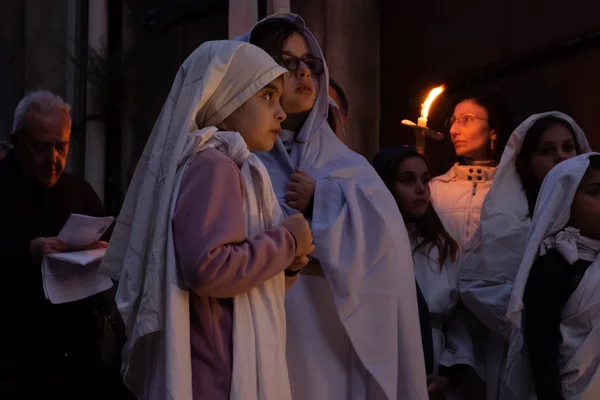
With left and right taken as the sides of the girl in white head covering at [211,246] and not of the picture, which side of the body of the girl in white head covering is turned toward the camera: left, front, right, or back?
right

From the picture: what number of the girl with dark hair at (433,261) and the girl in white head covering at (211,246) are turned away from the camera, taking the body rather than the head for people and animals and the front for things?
0

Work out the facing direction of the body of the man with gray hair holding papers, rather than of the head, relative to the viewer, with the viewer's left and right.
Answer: facing the viewer and to the right of the viewer

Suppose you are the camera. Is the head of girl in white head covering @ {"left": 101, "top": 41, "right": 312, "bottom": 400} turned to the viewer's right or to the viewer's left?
to the viewer's right

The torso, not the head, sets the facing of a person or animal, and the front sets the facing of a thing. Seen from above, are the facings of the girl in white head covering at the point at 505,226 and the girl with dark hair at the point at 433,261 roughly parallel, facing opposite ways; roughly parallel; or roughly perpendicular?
roughly parallel

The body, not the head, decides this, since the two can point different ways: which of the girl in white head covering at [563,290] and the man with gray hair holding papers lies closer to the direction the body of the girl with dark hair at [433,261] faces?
the girl in white head covering

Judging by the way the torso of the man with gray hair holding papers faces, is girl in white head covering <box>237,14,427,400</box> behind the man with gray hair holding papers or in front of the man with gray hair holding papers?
in front

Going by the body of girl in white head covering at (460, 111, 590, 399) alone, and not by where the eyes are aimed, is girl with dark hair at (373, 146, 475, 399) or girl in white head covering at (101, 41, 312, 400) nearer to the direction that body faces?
the girl in white head covering

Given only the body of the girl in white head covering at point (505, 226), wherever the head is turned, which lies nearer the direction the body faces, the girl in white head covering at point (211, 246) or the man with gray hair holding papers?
the girl in white head covering

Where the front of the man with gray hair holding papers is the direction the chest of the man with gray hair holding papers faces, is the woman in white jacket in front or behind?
in front

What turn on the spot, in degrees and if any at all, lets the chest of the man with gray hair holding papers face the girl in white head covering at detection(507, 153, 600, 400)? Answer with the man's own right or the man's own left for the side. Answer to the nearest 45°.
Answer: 0° — they already face them

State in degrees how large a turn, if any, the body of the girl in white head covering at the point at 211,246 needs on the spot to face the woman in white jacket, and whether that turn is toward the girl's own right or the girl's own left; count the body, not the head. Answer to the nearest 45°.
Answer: approximately 45° to the girl's own left

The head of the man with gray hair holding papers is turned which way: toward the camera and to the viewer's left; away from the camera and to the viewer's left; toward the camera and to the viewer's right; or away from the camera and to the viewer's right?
toward the camera and to the viewer's right

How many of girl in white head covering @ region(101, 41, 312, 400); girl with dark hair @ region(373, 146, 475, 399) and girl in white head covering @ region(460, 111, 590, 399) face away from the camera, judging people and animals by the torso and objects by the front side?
0
